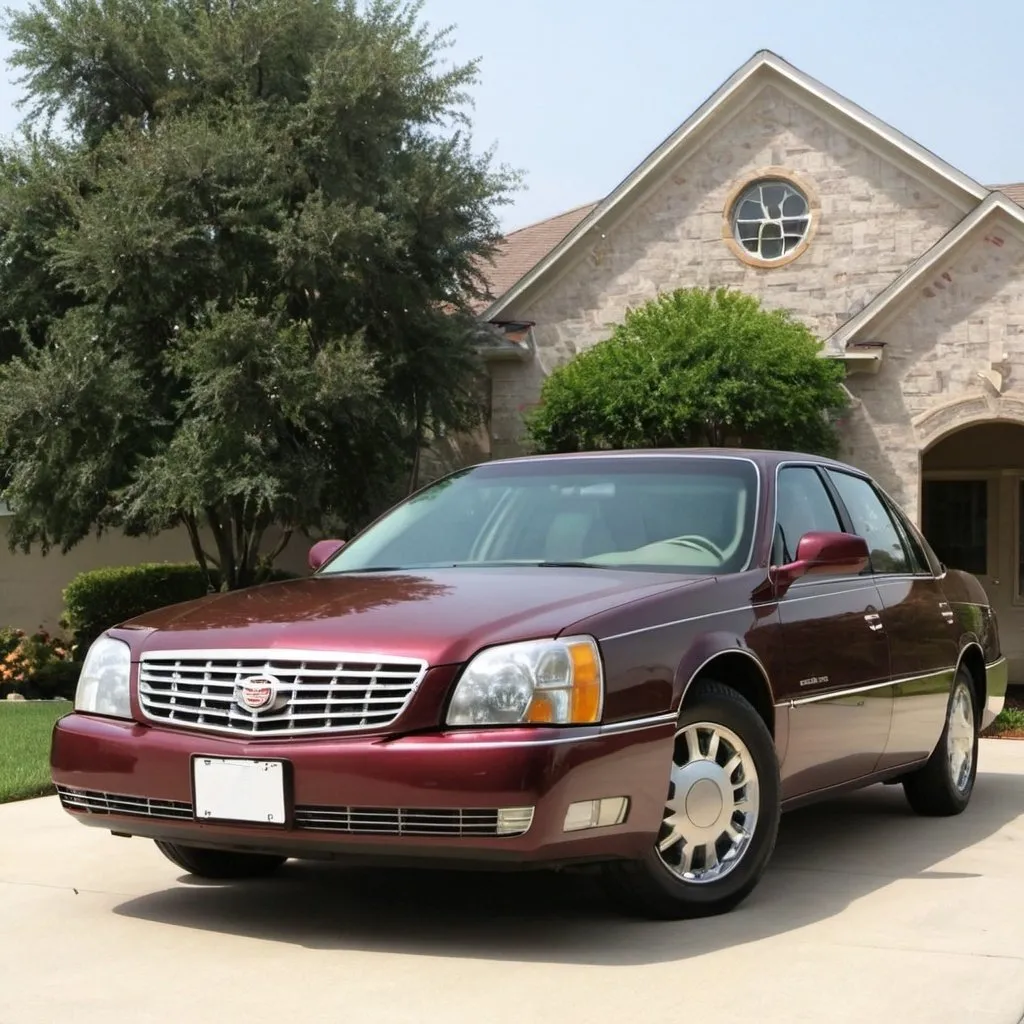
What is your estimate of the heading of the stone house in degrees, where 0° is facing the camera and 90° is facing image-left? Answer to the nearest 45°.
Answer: approximately 0°

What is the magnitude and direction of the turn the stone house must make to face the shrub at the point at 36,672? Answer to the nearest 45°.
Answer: approximately 90° to its right

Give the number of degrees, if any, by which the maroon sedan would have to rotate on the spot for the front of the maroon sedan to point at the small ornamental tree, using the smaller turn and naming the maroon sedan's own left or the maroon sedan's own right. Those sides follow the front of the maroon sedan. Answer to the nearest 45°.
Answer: approximately 135° to the maroon sedan's own right

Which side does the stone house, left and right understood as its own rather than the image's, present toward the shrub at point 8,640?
right

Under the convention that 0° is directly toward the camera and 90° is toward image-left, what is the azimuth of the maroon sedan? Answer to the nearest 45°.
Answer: approximately 45°

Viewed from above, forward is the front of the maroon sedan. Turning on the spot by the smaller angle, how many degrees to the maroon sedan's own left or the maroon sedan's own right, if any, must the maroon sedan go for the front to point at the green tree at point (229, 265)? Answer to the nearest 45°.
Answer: approximately 135° to the maroon sedan's own right

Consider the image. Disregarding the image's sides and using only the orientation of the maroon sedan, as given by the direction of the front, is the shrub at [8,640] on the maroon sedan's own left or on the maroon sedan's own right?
on the maroon sedan's own right

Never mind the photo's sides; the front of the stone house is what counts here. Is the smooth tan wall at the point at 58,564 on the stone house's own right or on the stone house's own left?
on the stone house's own right
